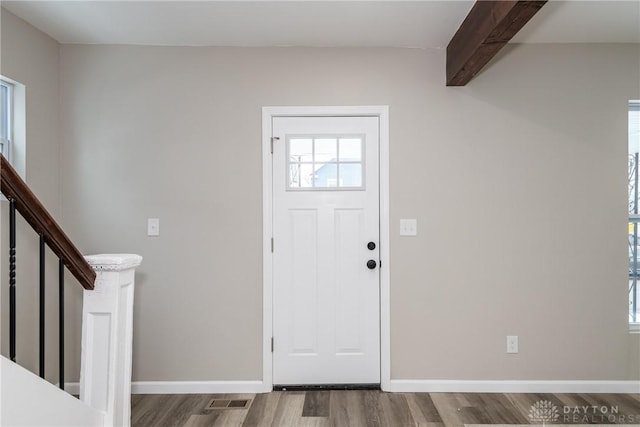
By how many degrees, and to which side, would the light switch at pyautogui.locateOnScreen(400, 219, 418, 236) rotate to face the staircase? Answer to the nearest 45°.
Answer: approximately 45° to its right

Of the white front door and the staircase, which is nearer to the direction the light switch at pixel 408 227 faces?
the staircase

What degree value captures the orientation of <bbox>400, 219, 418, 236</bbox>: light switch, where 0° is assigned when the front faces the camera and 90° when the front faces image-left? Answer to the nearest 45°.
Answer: approximately 0°

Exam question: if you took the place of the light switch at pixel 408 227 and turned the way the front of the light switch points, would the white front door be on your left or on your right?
on your right

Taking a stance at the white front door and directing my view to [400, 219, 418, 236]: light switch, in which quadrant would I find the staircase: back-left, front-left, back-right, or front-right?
back-right
